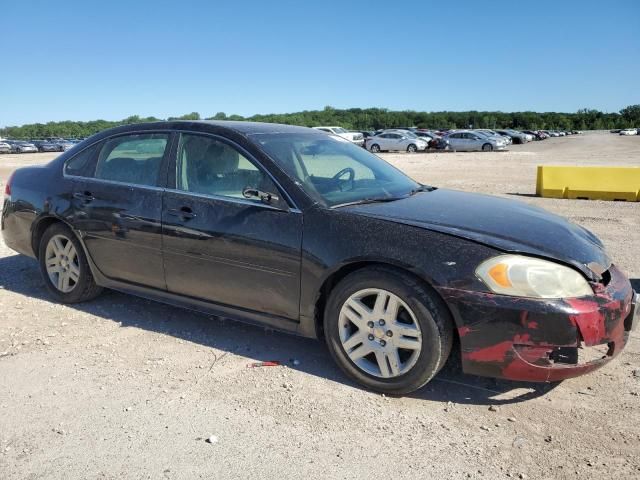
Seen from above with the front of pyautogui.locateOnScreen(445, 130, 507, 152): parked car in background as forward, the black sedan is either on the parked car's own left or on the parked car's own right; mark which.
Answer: on the parked car's own right

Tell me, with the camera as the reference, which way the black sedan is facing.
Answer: facing the viewer and to the right of the viewer

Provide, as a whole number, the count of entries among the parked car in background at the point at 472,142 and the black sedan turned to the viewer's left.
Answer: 0

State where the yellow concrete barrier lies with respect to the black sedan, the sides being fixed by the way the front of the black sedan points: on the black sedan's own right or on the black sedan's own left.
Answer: on the black sedan's own left

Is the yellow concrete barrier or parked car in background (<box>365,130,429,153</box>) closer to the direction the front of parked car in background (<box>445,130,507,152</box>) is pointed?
the yellow concrete barrier

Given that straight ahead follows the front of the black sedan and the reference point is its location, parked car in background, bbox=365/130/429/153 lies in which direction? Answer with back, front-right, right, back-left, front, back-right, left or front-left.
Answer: back-left

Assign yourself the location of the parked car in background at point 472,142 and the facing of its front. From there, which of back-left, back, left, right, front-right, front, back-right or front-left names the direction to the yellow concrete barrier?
front-right

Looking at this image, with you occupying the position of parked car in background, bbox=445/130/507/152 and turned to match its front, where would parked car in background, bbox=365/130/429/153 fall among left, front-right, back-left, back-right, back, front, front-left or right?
back-right

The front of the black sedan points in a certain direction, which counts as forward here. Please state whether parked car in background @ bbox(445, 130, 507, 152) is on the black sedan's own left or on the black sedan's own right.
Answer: on the black sedan's own left
